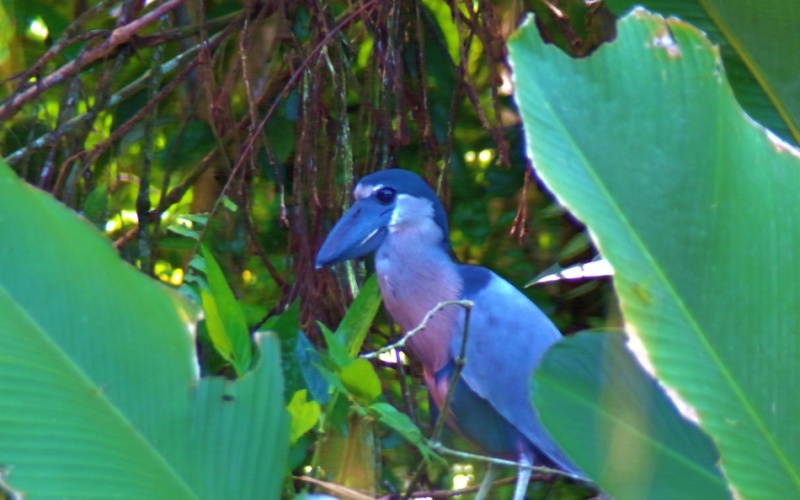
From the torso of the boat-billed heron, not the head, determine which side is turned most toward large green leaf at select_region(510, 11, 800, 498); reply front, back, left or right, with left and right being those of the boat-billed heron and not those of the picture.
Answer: left

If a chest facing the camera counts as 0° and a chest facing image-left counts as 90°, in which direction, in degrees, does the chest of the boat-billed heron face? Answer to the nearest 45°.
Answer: approximately 90°

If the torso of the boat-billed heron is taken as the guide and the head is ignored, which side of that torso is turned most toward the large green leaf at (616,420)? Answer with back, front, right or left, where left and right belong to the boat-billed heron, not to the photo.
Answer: left

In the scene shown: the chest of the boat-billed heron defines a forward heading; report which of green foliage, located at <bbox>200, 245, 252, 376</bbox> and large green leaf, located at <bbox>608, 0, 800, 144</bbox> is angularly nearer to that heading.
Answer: the green foliage
